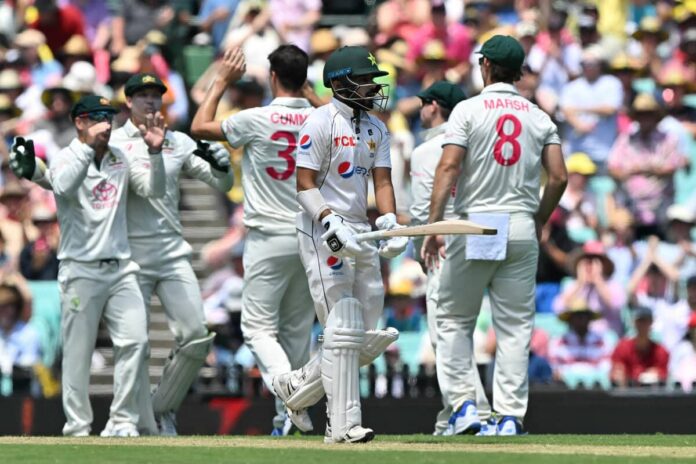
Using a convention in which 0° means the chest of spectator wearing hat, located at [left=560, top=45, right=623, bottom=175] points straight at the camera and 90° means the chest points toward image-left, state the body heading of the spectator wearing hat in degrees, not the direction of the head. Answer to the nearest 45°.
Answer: approximately 0°

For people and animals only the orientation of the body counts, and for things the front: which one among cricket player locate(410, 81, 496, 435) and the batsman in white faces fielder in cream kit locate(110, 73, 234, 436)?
the cricket player

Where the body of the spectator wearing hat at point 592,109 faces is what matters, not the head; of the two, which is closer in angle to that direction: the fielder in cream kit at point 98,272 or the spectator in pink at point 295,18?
the fielder in cream kit

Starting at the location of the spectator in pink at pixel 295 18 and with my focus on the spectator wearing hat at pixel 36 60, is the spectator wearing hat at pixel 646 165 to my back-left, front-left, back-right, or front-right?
back-left

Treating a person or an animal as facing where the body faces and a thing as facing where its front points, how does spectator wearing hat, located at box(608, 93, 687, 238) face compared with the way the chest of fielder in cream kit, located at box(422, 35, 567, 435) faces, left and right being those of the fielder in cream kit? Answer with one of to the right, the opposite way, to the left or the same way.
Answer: the opposite way

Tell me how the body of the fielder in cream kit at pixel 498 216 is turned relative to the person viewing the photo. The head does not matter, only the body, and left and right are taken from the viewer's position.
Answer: facing away from the viewer
